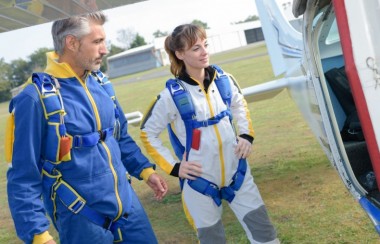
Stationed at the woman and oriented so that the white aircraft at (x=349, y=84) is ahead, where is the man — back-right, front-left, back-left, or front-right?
back-right

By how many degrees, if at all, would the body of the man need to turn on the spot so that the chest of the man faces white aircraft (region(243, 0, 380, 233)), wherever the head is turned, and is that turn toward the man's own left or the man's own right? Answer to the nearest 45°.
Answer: approximately 45° to the man's own left

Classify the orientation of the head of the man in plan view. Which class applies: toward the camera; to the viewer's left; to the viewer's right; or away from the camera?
to the viewer's right

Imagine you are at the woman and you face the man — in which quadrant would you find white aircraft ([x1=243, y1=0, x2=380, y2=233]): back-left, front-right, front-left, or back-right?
back-left

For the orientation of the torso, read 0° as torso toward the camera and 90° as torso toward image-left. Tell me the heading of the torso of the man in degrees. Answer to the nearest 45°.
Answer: approximately 315°

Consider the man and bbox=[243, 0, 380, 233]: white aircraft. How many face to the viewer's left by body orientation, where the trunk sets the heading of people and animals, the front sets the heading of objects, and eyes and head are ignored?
0
